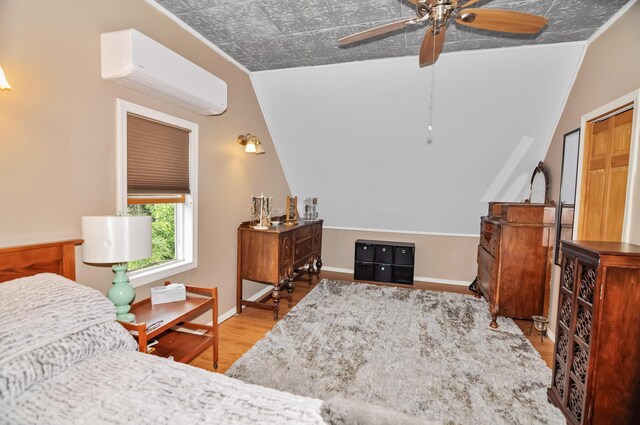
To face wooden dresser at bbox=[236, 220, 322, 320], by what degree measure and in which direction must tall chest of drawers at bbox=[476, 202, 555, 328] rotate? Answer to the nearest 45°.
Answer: approximately 45° to its left

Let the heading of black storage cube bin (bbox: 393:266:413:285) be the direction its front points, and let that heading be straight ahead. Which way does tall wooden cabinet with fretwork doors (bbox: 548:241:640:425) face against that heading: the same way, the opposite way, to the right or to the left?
to the right

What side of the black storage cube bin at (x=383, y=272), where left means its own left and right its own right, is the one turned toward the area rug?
front

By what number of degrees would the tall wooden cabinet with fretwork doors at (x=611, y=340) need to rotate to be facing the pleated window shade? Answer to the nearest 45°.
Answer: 0° — it already faces it

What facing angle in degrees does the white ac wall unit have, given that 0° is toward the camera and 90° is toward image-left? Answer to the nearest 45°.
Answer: approximately 315°

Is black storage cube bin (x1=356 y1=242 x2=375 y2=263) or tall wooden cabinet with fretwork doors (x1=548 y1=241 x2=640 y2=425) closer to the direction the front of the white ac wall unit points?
the tall wooden cabinet with fretwork doors

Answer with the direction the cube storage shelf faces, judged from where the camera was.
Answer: facing the viewer

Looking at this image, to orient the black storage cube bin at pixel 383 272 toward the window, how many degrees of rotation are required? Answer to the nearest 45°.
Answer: approximately 45° to its right

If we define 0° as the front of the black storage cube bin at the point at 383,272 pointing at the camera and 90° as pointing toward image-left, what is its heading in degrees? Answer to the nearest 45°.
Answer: approximately 0°

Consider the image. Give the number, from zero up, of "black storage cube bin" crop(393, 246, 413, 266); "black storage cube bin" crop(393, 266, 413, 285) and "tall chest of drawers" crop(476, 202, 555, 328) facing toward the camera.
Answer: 2

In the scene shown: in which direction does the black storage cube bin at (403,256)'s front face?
toward the camera

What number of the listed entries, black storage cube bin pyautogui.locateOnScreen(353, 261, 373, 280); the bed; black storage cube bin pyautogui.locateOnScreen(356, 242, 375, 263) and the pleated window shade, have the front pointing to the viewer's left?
0

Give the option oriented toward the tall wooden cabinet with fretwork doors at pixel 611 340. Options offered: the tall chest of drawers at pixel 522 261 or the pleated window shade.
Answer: the pleated window shade

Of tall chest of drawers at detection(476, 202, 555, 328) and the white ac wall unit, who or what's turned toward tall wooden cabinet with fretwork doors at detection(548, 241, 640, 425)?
the white ac wall unit

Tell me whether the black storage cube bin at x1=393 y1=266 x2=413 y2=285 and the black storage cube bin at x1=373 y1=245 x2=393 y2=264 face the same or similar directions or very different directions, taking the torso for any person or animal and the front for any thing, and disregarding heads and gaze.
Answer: same or similar directions

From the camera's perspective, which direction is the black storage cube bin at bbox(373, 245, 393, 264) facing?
toward the camera

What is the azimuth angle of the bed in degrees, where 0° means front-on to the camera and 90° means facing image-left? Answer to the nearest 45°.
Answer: approximately 315°

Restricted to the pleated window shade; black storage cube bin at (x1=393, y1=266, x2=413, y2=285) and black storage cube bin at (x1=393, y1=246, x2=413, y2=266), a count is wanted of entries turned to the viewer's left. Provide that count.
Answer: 0
